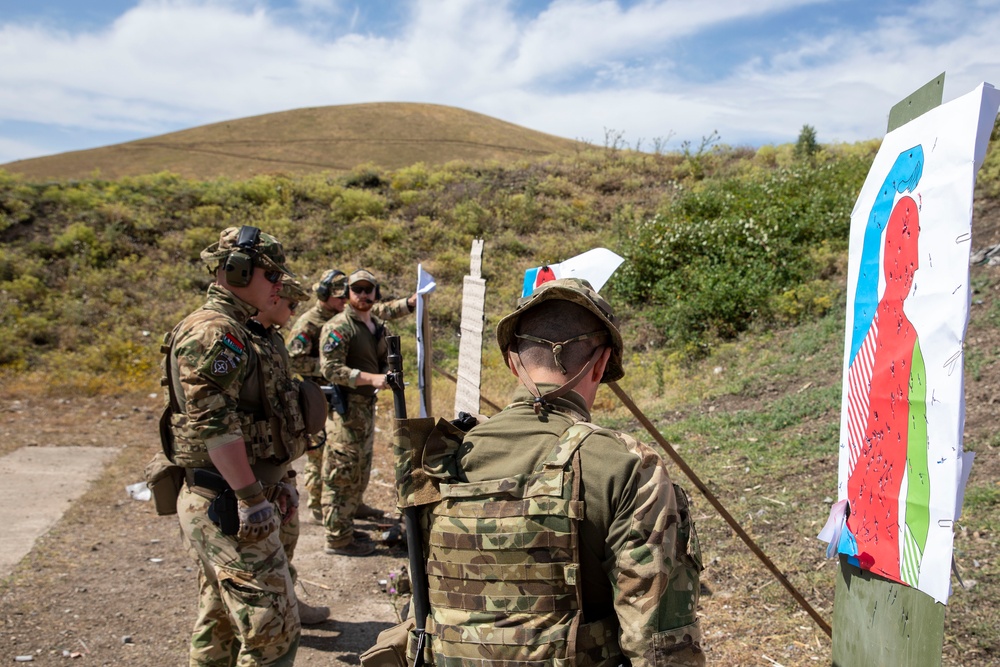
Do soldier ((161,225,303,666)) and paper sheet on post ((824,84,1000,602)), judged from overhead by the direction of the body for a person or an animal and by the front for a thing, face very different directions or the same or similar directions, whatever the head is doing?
very different directions

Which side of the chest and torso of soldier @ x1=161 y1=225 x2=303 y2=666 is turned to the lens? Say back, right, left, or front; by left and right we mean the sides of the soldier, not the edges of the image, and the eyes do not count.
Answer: right

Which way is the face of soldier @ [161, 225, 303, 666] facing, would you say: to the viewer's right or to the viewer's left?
to the viewer's right

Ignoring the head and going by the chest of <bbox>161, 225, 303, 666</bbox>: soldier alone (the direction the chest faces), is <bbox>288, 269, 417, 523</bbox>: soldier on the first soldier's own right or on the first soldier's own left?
on the first soldier's own left

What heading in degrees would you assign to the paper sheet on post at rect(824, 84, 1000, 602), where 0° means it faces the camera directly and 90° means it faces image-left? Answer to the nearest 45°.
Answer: approximately 45°

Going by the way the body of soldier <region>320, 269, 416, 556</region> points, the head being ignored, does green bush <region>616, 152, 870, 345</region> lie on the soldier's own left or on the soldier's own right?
on the soldier's own left

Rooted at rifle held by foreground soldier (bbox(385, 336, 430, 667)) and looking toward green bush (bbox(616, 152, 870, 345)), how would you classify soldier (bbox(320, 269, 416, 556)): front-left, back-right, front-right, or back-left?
front-left

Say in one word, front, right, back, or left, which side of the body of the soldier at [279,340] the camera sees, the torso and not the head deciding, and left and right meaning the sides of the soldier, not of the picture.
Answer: right
